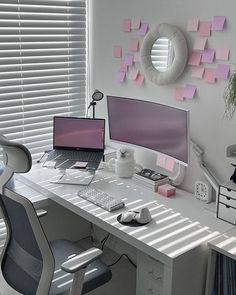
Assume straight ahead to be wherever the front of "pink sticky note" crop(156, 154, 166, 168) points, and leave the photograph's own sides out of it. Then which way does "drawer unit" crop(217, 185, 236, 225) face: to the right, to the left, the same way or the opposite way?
the same way

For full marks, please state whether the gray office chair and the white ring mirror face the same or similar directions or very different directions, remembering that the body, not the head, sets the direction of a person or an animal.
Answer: very different directions

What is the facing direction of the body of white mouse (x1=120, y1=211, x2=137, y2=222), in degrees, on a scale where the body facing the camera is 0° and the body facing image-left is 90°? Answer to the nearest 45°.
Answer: approximately 225°

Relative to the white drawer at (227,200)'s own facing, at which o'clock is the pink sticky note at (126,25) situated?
The pink sticky note is roughly at 3 o'clock from the white drawer.

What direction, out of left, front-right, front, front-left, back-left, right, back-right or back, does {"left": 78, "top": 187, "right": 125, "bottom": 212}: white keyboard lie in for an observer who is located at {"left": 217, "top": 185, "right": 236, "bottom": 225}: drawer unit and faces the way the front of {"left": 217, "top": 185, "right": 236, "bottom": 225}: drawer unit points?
front-right

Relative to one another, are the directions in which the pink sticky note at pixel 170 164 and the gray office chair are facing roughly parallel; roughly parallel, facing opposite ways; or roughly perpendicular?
roughly parallel, facing opposite ways

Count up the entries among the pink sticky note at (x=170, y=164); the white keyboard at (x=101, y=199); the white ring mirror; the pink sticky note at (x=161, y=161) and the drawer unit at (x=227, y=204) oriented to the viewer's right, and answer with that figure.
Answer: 0

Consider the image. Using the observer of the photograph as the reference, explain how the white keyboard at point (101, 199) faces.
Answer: facing the viewer and to the left of the viewer

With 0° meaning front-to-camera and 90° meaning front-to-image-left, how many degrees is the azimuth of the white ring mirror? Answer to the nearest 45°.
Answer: approximately 45°

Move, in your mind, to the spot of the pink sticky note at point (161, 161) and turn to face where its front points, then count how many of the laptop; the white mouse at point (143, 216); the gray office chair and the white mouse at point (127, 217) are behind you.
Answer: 0

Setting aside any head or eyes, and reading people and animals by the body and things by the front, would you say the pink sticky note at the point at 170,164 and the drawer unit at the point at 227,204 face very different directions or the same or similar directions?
same or similar directions

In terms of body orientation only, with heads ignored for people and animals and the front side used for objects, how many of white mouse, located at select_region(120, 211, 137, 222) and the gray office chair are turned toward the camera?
0

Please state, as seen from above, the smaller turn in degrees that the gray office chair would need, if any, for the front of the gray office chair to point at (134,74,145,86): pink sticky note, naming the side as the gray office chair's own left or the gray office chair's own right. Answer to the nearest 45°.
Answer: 0° — it already faces it
